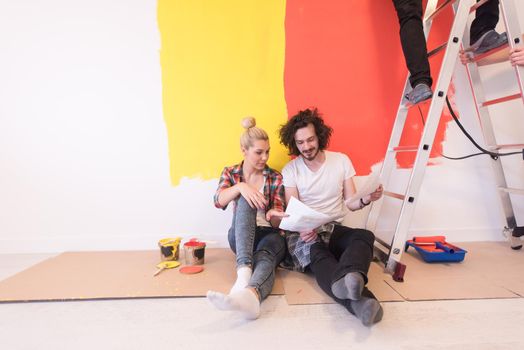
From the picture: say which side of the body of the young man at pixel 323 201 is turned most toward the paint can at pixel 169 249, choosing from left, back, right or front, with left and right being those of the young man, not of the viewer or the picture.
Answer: right

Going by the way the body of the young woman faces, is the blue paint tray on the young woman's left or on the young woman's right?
on the young woman's left

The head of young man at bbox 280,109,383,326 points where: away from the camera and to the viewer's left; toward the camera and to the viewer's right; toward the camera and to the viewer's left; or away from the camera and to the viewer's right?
toward the camera and to the viewer's left

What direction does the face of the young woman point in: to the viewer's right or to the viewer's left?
to the viewer's right

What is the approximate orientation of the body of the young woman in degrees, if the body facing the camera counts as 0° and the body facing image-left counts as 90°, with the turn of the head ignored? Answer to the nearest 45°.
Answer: approximately 0°

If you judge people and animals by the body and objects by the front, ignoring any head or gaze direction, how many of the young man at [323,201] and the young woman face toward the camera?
2
